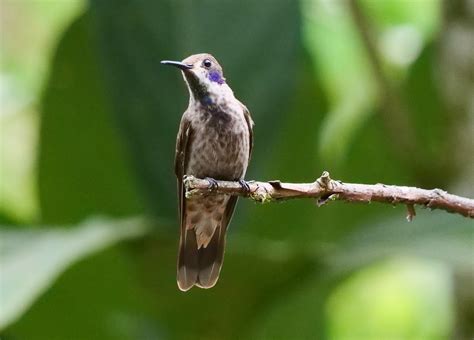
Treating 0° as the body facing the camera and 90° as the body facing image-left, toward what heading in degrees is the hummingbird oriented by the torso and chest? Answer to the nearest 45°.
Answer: approximately 0°

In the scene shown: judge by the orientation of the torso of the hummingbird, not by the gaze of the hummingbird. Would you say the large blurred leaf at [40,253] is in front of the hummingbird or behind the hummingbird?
behind

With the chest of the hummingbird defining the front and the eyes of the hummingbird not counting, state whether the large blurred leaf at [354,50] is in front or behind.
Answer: behind

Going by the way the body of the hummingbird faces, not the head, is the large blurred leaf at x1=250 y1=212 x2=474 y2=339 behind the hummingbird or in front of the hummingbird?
behind

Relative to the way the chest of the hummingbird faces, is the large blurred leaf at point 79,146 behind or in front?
behind

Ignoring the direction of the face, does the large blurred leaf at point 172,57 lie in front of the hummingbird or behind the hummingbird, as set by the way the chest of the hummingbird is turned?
behind
